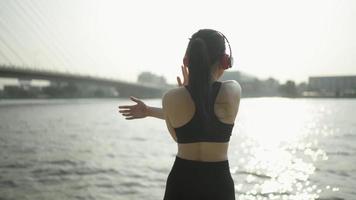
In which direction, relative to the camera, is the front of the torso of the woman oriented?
away from the camera

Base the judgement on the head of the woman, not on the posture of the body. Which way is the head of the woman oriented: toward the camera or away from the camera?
away from the camera
